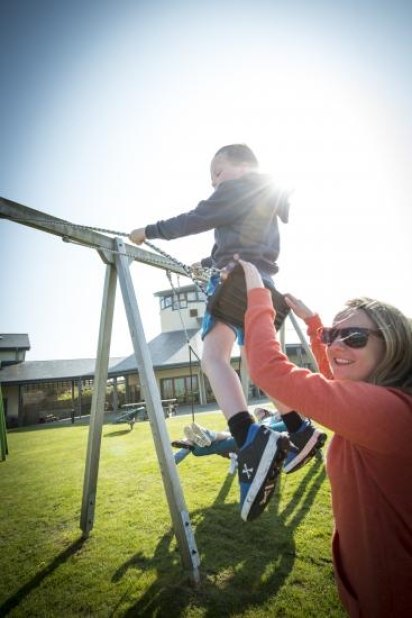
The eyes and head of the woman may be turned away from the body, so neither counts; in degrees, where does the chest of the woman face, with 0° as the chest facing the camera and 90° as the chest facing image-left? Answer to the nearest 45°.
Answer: approximately 90°

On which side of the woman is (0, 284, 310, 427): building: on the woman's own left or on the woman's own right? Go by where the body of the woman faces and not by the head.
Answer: on the woman's own right

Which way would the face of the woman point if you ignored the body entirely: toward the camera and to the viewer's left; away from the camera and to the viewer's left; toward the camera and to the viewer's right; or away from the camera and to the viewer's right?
toward the camera and to the viewer's left
